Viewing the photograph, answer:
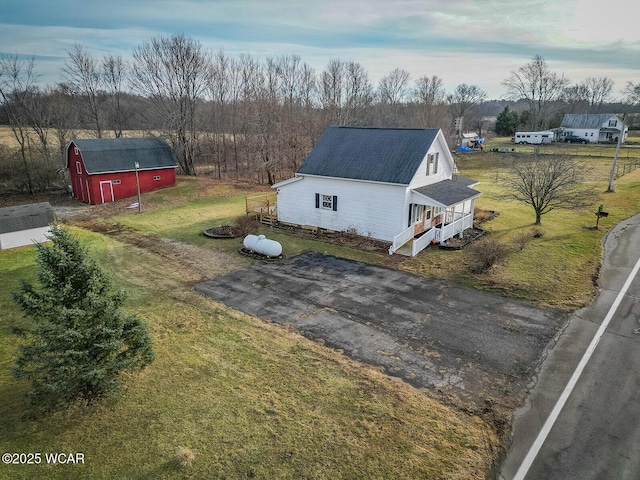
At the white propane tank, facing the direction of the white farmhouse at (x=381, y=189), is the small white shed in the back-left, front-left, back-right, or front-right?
back-left

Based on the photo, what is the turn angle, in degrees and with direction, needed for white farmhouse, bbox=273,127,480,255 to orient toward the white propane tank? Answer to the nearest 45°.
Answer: approximately 90° to its right

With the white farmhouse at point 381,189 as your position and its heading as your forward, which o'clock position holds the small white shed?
The small white shed is roughly at 4 o'clock from the white farmhouse.

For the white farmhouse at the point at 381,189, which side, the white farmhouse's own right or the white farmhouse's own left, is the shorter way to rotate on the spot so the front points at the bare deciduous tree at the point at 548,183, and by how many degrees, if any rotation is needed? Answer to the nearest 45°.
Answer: approximately 45° to the white farmhouse's own left

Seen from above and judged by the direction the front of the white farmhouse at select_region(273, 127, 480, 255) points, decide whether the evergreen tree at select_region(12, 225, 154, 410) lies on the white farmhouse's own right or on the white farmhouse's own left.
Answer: on the white farmhouse's own right

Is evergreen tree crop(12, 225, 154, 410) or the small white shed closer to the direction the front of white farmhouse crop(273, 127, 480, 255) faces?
the evergreen tree

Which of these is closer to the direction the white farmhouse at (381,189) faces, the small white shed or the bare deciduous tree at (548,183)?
the bare deciduous tree

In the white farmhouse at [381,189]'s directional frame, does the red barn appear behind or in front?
behind
